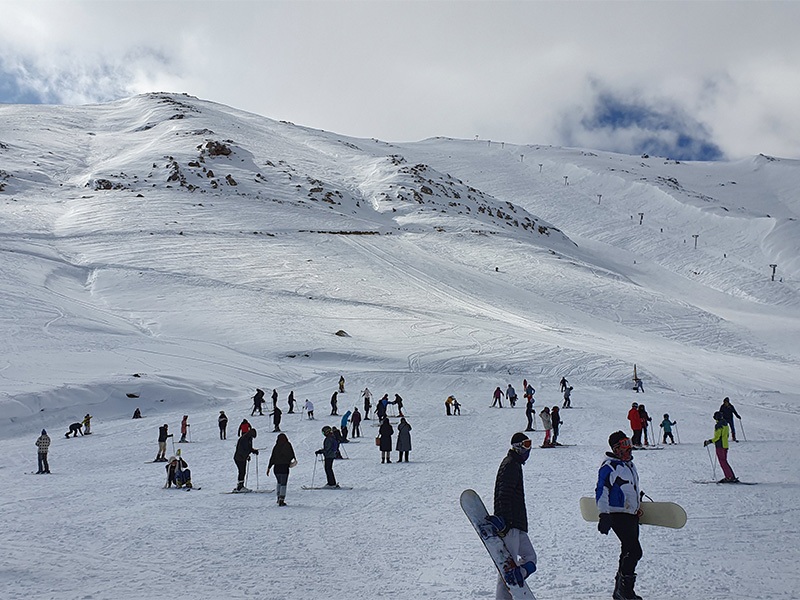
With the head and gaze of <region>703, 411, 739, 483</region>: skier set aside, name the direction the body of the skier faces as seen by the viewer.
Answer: to the viewer's left

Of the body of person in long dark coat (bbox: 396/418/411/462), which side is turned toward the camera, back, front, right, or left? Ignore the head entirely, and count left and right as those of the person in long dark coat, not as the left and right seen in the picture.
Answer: back

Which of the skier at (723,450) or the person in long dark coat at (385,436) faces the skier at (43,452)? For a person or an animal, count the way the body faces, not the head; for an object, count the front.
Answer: the skier at (723,450)

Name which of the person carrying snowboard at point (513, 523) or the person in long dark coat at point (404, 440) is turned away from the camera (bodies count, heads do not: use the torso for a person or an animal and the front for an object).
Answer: the person in long dark coat

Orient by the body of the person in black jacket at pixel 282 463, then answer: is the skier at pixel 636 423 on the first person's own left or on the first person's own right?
on the first person's own right

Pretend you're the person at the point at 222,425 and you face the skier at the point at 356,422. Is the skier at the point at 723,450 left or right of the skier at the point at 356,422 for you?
right

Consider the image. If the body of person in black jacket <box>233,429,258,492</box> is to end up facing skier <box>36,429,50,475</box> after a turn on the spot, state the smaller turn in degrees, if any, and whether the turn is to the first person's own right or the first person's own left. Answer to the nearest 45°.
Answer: approximately 135° to the first person's own left
